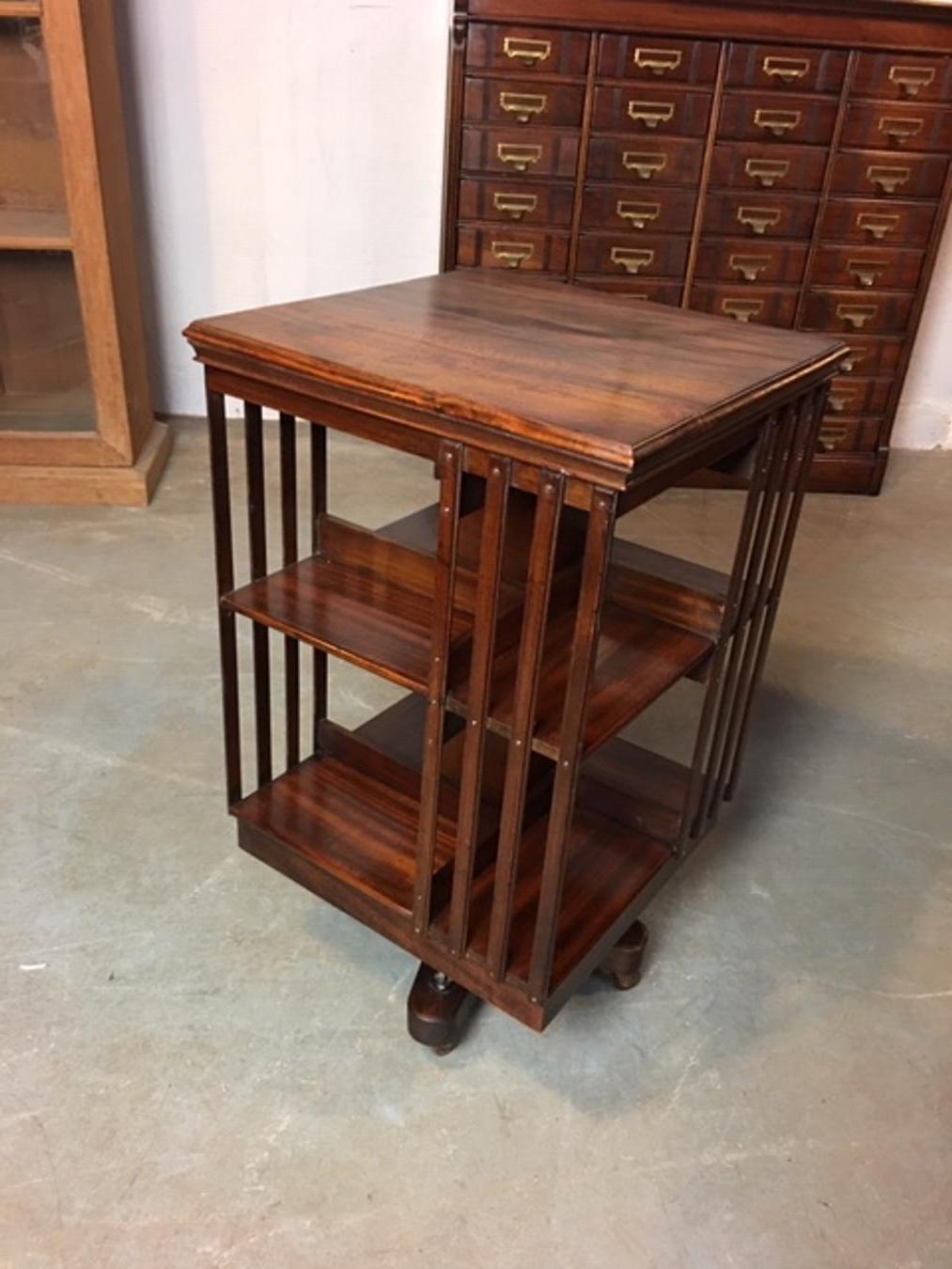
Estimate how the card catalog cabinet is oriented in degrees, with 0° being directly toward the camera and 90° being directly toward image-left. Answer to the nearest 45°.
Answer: approximately 0°
